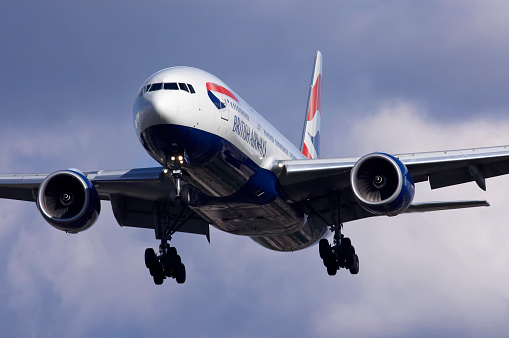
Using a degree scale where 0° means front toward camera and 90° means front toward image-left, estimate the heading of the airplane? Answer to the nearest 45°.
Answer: approximately 0°
